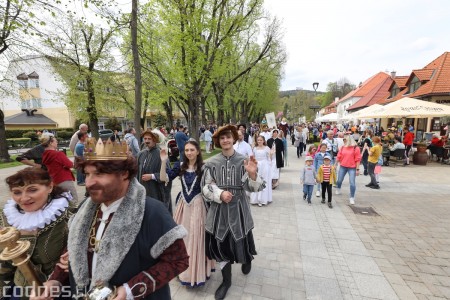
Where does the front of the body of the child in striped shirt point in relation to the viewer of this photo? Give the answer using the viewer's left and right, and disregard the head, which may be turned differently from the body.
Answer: facing the viewer

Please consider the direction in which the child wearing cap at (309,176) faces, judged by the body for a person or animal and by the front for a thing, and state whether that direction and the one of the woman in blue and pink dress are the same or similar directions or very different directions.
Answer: same or similar directions

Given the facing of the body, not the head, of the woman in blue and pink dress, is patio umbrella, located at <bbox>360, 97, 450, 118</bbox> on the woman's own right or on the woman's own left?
on the woman's own left

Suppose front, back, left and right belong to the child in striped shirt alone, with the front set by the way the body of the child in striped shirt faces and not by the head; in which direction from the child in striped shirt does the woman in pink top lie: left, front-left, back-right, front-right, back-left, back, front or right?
back-left

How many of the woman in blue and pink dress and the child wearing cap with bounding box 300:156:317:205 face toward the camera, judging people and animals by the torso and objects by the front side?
2

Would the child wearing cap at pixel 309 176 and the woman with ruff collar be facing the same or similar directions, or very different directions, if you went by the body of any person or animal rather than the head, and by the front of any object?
same or similar directions

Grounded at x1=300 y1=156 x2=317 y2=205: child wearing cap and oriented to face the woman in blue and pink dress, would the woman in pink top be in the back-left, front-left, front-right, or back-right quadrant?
back-left

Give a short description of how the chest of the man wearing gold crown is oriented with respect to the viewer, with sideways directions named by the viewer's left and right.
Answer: facing the viewer and to the left of the viewer

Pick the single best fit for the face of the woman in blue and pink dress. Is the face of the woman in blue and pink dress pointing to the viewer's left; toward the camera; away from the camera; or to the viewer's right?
toward the camera

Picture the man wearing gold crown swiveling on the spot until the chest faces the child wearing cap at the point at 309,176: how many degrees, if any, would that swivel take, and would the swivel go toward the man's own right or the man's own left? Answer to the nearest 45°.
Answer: approximately 180°

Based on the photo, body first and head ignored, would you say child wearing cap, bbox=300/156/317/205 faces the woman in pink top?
no

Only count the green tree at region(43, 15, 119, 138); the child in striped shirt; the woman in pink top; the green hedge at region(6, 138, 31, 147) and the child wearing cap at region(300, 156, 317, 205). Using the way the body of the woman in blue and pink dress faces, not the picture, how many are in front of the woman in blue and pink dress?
0

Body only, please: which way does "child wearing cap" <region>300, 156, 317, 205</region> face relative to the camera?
toward the camera

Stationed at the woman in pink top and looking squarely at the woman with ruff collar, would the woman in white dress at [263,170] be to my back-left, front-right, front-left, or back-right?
front-right

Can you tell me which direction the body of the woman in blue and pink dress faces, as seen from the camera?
toward the camera

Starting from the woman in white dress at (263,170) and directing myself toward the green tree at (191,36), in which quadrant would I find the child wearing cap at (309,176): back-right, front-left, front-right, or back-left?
back-right

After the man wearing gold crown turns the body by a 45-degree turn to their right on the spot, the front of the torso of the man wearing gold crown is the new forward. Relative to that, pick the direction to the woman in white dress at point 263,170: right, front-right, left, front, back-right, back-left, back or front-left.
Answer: back-right
